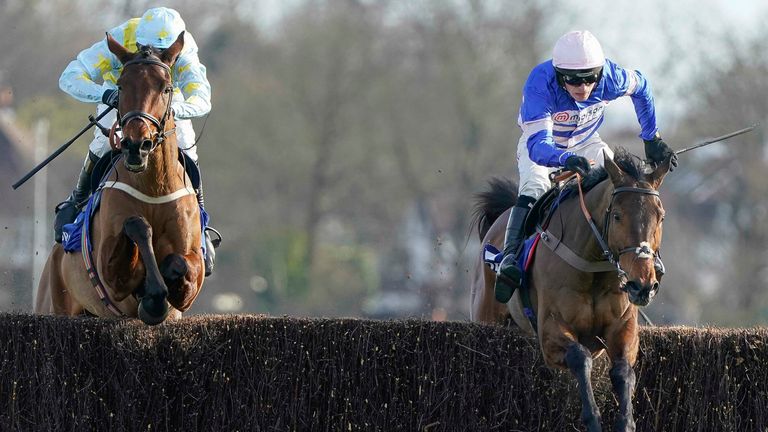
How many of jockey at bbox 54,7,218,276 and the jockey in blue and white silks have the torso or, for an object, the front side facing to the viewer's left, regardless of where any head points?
0

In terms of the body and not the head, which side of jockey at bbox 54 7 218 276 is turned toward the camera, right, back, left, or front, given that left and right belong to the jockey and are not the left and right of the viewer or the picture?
front

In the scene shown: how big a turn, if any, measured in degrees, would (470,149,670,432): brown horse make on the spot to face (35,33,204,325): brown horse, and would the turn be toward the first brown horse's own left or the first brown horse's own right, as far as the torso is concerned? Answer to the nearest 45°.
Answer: approximately 135° to the first brown horse's own right

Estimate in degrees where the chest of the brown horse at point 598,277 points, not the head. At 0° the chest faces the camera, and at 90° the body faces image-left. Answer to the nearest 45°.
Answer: approximately 315°

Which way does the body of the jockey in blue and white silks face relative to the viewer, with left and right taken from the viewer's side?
facing the viewer and to the right of the viewer

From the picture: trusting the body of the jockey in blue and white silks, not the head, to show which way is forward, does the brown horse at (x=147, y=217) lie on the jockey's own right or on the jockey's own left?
on the jockey's own right
